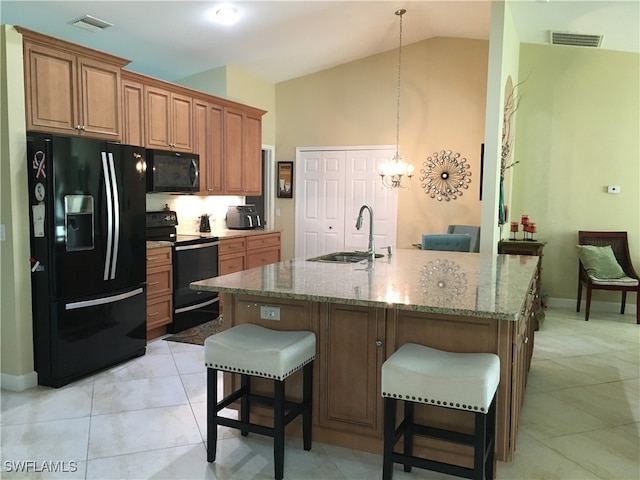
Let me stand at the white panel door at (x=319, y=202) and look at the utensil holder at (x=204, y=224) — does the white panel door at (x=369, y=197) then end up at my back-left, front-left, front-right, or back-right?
back-left

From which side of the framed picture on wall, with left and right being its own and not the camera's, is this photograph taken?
front

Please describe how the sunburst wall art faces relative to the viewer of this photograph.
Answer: facing the viewer

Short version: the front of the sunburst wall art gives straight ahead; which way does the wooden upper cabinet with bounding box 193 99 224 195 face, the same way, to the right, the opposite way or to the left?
to the left

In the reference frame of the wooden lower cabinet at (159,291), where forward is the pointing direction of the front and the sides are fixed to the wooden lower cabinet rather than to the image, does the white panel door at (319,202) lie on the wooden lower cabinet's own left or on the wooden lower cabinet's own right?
on the wooden lower cabinet's own left

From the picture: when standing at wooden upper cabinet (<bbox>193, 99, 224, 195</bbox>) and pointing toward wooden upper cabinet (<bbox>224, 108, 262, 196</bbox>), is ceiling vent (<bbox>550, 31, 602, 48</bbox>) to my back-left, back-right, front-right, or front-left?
front-right

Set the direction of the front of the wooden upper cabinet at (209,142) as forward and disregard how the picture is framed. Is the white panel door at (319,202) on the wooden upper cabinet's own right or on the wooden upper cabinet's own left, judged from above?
on the wooden upper cabinet's own left

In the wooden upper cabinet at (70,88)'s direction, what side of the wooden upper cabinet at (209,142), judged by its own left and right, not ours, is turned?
right

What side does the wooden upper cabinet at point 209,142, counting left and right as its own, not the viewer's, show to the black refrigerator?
right

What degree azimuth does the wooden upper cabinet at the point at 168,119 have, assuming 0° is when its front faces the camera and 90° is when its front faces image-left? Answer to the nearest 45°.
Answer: approximately 315°

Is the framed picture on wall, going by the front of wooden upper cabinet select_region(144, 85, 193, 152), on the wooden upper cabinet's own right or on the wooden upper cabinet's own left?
on the wooden upper cabinet's own left

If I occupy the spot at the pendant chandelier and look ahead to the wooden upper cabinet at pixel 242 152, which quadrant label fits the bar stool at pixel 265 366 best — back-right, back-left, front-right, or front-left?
front-left

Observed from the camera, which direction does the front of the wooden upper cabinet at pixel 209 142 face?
facing the viewer and to the right of the viewer

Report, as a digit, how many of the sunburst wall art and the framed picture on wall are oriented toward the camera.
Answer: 2

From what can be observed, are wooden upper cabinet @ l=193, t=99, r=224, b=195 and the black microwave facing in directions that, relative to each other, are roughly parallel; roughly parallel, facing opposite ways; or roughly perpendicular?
roughly parallel
